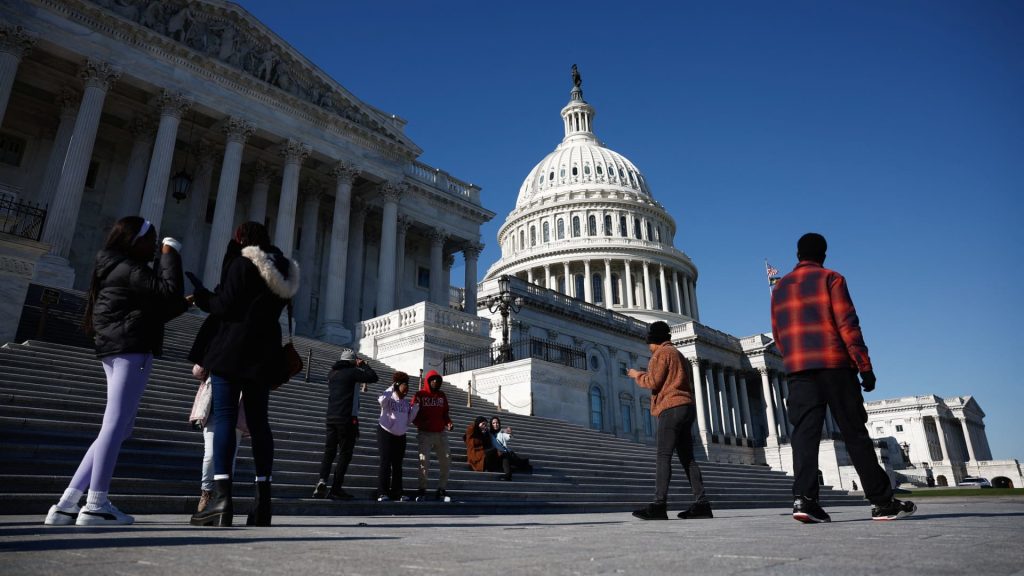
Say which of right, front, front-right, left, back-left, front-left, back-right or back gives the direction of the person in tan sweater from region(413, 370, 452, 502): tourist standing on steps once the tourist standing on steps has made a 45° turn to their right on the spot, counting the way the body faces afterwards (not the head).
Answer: left

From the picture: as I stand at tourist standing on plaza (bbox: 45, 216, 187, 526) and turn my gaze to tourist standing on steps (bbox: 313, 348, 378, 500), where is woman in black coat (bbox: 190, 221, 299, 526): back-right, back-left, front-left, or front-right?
front-right

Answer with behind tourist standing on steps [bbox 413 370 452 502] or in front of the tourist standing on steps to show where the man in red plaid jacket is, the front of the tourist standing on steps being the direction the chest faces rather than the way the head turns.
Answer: in front

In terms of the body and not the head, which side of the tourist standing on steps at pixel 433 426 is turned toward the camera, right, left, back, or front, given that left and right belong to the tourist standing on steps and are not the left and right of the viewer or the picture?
front

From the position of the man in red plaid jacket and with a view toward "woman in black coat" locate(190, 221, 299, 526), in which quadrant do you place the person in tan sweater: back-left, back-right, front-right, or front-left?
front-right

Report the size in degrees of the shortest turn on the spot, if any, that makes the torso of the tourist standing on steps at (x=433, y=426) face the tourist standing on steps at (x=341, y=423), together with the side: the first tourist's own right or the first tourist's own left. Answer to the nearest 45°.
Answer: approximately 45° to the first tourist's own right

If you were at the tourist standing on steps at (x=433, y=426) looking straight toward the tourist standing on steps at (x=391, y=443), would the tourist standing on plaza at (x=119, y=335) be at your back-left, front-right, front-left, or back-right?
front-left

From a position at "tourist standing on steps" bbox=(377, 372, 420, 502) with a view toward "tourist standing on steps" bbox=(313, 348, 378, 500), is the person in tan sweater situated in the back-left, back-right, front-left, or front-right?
back-left

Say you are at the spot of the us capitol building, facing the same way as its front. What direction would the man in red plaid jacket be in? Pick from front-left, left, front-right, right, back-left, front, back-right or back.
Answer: front

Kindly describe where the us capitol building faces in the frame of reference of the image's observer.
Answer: facing the viewer and to the right of the viewer

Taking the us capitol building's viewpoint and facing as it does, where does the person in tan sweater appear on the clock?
The person in tan sweater is roughly at 12 o'clock from the us capitol building.

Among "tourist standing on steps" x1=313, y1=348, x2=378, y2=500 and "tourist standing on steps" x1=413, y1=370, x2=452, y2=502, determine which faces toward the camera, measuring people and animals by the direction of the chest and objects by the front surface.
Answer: "tourist standing on steps" x1=413, y1=370, x2=452, y2=502

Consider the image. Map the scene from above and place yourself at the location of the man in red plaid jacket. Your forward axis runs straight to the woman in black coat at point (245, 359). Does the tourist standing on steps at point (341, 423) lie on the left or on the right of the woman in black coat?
right

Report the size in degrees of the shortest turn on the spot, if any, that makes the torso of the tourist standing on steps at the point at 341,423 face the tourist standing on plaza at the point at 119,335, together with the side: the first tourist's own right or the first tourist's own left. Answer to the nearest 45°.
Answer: approximately 135° to the first tourist's own right

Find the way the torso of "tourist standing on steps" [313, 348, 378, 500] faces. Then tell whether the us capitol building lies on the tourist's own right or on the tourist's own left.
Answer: on the tourist's own left

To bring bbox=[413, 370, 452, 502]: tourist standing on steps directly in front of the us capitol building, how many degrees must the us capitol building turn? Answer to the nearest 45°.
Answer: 0° — it already faces them
